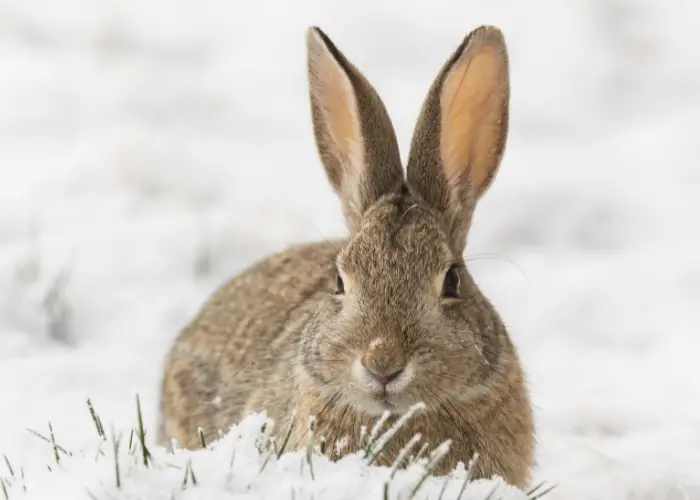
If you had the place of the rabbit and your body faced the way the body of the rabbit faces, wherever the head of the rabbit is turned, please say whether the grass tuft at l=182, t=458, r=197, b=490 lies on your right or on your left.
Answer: on your right

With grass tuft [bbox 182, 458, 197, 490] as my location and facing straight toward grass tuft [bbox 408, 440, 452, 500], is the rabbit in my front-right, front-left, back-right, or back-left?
front-left

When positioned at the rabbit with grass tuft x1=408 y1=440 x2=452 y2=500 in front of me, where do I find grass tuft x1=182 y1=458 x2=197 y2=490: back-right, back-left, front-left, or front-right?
front-right

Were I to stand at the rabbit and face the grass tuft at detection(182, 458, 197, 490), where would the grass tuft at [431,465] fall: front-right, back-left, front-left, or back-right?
front-left

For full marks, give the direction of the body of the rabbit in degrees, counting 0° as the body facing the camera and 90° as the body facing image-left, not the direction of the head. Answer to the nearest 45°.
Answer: approximately 315°

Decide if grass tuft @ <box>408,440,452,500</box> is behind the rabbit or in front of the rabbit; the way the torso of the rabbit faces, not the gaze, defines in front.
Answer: in front
